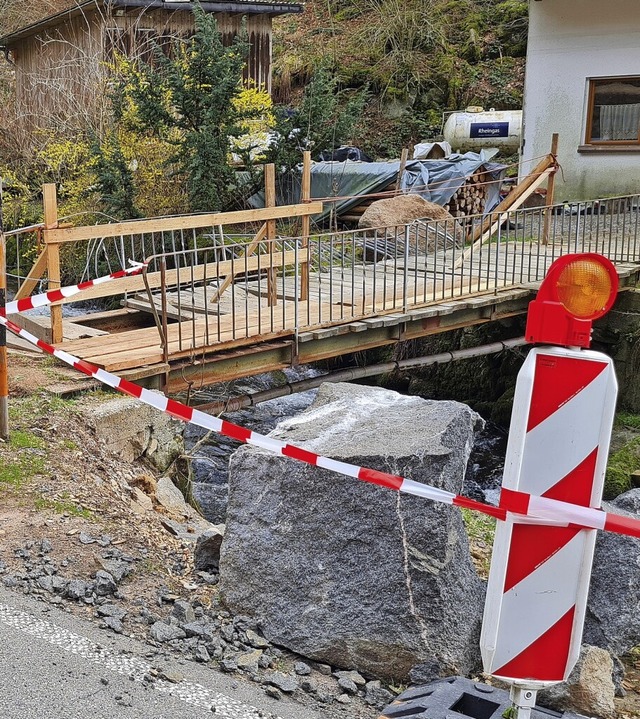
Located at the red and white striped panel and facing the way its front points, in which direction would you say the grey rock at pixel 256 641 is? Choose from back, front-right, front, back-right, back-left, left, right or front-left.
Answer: back-right

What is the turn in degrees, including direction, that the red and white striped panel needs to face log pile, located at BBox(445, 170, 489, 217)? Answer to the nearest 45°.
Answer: approximately 180°

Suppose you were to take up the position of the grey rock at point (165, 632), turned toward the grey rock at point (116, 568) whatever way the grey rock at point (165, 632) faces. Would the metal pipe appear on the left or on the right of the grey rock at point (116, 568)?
right

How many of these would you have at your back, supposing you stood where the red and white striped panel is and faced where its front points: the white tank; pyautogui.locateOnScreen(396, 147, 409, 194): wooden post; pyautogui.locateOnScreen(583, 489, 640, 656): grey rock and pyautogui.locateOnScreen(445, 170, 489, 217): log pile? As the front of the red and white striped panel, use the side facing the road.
4

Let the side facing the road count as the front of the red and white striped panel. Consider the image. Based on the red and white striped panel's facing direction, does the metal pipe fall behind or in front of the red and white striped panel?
behind

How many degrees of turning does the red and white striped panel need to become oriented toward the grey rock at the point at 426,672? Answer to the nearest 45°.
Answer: approximately 135° to its right

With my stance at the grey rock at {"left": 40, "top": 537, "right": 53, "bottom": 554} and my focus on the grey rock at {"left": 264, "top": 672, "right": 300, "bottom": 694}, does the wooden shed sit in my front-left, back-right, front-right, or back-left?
back-left

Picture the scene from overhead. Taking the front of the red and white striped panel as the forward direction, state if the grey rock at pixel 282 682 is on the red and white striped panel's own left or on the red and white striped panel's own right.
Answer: on the red and white striped panel's own right

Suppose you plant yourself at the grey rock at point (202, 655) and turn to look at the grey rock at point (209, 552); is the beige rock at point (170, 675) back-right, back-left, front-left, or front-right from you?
back-left

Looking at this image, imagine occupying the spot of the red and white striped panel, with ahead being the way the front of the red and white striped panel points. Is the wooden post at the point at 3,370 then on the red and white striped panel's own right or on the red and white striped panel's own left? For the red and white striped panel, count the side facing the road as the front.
on the red and white striped panel's own right

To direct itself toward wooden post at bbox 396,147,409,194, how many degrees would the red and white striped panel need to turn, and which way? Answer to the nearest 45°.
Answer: approximately 180°

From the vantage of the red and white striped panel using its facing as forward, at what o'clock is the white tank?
The white tank is roughly at 6 o'clock from the red and white striped panel.

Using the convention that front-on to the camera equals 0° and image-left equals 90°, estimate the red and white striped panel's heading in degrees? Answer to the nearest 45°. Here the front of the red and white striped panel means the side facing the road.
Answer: approximately 0°
